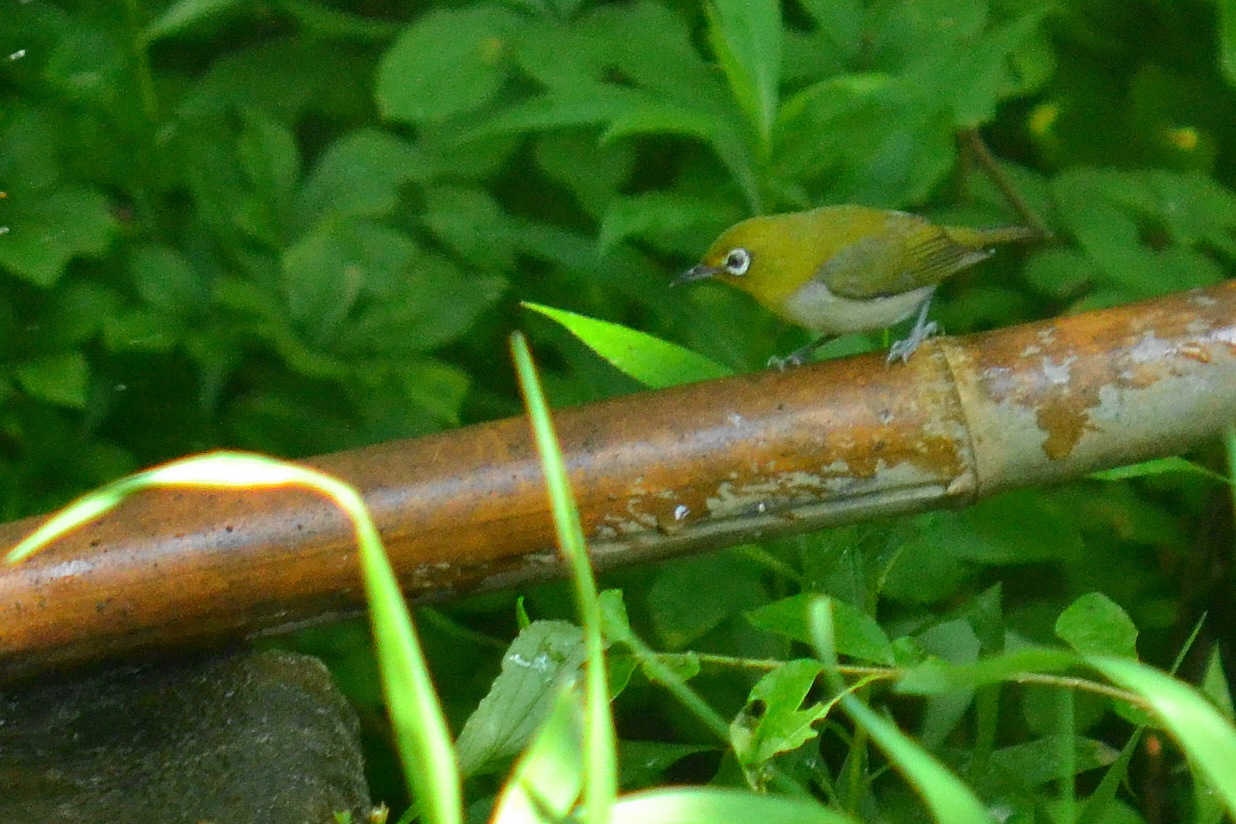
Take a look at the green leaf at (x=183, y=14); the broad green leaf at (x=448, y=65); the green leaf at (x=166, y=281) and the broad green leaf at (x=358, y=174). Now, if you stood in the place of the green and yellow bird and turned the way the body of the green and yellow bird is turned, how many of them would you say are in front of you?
4

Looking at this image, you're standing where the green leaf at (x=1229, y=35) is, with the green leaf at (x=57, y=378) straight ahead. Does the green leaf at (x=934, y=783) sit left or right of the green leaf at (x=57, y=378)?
left

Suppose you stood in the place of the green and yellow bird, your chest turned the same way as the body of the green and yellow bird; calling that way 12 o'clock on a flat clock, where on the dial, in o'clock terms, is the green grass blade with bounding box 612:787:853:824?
The green grass blade is roughly at 9 o'clock from the green and yellow bird.

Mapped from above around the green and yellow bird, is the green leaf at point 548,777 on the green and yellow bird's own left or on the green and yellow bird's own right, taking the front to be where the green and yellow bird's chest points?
on the green and yellow bird's own left

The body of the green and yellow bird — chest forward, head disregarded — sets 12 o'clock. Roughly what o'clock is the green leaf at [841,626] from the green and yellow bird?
The green leaf is roughly at 9 o'clock from the green and yellow bird.

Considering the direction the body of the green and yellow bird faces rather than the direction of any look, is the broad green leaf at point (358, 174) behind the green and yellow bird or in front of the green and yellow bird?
in front

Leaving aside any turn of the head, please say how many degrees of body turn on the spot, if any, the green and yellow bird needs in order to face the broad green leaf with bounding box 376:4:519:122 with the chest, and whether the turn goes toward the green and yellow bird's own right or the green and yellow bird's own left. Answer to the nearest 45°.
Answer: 0° — it already faces it

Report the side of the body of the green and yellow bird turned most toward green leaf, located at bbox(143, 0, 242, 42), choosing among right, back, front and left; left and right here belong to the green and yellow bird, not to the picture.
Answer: front

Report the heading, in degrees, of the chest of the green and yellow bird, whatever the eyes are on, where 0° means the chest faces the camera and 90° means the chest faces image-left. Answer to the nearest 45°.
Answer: approximately 90°

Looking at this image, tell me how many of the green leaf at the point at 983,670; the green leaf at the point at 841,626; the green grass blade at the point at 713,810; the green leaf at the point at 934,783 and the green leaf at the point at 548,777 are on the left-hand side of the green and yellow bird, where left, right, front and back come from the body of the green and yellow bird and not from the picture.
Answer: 5
